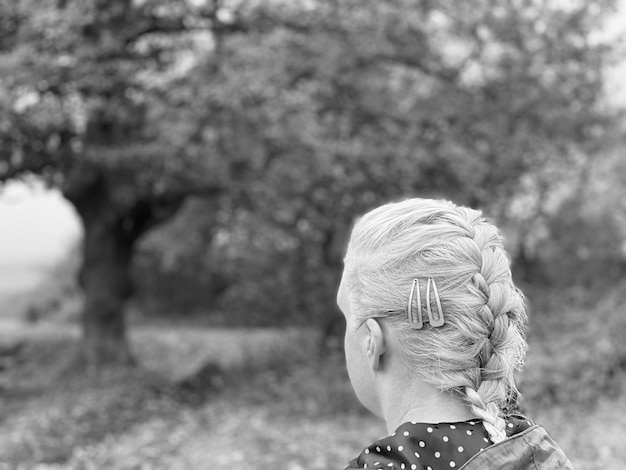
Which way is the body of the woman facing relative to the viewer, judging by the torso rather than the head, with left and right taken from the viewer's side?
facing away from the viewer and to the left of the viewer

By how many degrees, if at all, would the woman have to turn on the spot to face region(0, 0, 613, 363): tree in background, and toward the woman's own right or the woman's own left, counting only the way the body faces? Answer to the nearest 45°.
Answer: approximately 45° to the woman's own right

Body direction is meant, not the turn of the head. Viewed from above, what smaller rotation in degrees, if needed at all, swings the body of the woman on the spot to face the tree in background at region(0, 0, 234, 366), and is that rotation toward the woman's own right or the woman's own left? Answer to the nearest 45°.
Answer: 0° — they already face it

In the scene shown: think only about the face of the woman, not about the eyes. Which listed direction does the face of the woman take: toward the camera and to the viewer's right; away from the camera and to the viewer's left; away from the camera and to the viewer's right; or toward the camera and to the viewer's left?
away from the camera and to the viewer's left
